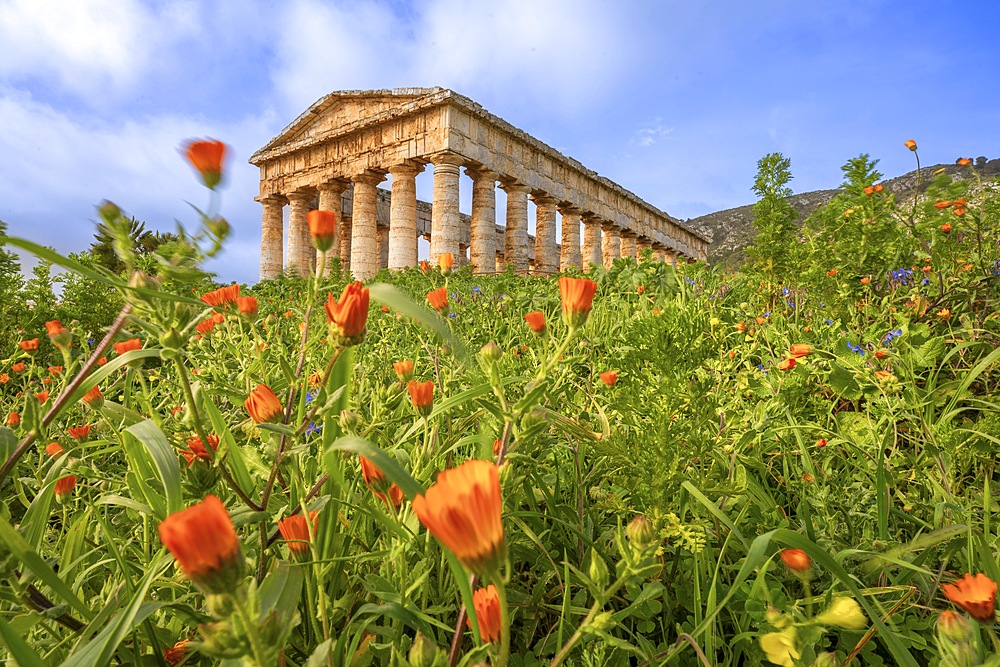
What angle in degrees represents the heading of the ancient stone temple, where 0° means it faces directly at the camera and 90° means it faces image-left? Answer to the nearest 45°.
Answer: approximately 45°

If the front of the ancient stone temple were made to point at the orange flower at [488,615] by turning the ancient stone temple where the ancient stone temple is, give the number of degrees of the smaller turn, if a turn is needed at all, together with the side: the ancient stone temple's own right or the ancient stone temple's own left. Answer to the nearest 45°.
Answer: approximately 45° to the ancient stone temple's own left

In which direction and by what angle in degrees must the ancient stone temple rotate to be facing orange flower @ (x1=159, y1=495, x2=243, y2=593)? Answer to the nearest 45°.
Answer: approximately 45° to its left

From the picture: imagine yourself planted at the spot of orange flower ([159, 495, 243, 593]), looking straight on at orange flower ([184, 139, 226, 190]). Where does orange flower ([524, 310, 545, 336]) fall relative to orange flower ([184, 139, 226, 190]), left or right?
right

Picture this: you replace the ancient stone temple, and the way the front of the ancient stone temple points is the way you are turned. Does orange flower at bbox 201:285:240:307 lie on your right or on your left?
on your left

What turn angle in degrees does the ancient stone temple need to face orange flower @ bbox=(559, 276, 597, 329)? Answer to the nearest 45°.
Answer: approximately 45° to its left
